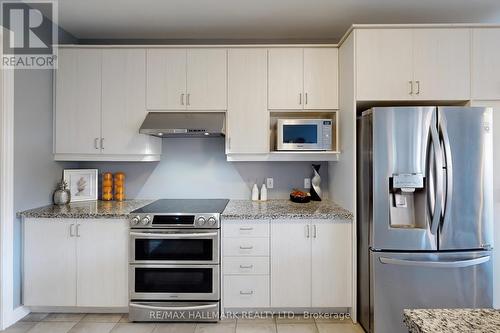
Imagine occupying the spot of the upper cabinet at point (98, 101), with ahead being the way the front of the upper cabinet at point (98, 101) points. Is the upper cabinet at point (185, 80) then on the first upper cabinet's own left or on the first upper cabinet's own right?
on the first upper cabinet's own left

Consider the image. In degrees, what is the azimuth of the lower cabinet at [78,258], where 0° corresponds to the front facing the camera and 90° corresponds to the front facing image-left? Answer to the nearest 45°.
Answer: approximately 0°

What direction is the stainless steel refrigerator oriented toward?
toward the camera

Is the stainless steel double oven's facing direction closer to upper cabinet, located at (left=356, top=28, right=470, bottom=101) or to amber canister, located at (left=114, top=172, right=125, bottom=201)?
the upper cabinet

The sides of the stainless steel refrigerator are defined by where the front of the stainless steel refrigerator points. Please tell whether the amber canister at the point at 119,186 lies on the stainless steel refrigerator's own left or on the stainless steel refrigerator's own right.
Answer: on the stainless steel refrigerator's own right

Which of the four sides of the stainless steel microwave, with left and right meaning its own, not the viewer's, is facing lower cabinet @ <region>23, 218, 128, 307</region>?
right

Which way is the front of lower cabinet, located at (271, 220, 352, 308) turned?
toward the camera

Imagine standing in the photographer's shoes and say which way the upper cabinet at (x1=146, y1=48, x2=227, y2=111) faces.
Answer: facing the viewer

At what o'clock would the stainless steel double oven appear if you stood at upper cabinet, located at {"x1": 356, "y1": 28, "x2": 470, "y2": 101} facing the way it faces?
The stainless steel double oven is roughly at 2 o'clock from the upper cabinet.

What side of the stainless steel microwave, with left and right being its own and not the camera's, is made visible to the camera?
front

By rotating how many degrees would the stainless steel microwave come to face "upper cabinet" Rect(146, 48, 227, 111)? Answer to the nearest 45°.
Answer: approximately 90° to its right

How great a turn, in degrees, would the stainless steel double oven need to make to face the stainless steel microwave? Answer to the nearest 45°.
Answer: approximately 90° to its left

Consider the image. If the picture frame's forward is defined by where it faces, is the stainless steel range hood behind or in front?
in front
